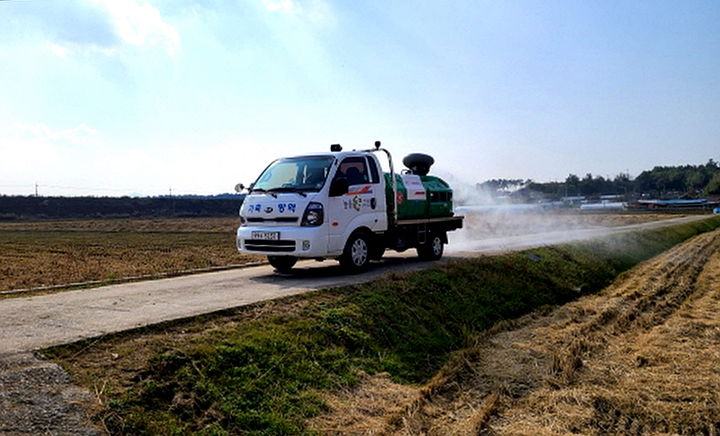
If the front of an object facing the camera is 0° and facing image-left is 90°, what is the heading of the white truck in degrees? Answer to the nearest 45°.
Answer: approximately 45°
